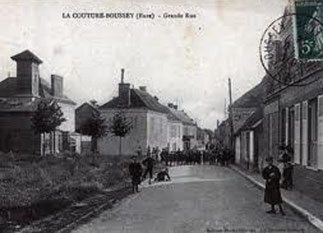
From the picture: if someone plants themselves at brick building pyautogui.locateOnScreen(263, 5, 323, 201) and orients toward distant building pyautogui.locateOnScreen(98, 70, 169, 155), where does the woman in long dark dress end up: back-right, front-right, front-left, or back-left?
back-left

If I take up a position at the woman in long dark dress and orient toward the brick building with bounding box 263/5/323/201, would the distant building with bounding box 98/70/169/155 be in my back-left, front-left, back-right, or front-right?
front-left

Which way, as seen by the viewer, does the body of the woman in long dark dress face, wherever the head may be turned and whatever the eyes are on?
toward the camera

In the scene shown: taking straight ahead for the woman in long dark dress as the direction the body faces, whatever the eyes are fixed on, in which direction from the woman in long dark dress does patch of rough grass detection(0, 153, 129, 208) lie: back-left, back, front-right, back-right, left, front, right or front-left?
back-right
